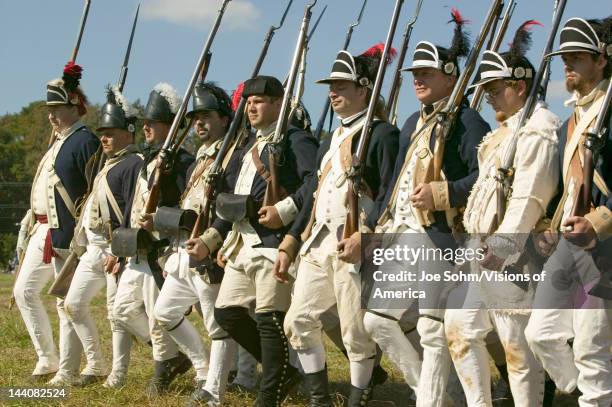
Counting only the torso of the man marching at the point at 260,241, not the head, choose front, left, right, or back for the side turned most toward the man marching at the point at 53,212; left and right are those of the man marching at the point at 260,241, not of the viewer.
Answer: right

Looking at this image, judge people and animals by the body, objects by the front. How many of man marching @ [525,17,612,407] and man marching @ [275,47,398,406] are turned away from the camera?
0
